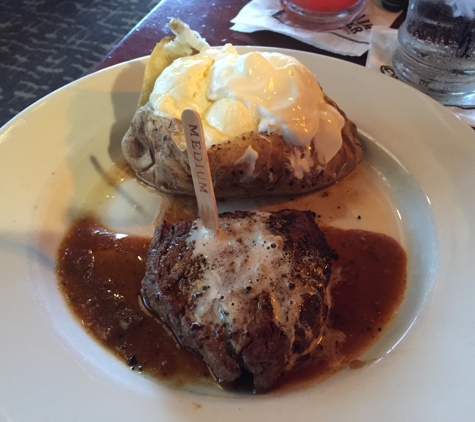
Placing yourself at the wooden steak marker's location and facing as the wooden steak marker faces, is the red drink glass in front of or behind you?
behind

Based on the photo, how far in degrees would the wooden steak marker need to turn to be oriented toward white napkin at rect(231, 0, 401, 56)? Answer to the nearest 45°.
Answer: approximately 180°

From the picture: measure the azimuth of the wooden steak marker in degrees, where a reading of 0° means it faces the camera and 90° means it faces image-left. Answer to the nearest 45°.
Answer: approximately 0°

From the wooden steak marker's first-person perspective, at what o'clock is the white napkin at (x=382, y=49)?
The white napkin is roughly at 7 o'clock from the wooden steak marker.

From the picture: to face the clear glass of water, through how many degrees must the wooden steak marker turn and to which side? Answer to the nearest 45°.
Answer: approximately 135° to its left
